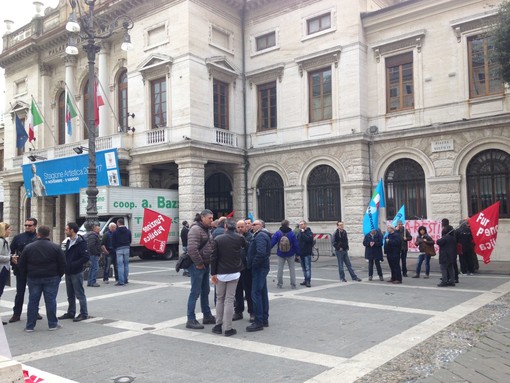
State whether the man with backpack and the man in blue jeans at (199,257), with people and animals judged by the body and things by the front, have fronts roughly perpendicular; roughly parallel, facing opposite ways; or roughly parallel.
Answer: roughly perpendicular

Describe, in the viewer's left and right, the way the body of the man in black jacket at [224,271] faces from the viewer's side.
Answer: facing away from the viewer

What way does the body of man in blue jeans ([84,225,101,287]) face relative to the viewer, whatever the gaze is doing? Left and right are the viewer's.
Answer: facing to the right of the viewer

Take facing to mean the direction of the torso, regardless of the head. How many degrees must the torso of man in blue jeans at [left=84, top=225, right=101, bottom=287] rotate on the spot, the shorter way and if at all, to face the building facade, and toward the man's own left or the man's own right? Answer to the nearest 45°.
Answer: approximately 45° to the man's own left

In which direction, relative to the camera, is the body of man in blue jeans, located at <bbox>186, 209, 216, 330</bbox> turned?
to the viewer's right

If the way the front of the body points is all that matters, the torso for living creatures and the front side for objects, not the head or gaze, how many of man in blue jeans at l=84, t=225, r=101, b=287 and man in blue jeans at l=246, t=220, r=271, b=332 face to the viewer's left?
1

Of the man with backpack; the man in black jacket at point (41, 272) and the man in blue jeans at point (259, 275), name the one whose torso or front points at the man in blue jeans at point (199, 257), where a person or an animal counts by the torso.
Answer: the man in blue jeans at point (259, 275)

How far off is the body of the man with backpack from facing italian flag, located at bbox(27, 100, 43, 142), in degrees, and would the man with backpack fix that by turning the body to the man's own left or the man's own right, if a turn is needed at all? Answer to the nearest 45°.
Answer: approximately 45° to the man's own left

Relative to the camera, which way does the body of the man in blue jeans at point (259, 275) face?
to the viewer's left

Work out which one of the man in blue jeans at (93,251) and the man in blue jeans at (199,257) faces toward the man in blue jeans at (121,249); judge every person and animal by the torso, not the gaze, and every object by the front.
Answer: the man in blue jeans at (93,251)

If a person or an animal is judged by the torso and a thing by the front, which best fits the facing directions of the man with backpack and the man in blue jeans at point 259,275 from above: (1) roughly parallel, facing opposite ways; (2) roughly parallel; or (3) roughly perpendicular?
roughly perpendicular

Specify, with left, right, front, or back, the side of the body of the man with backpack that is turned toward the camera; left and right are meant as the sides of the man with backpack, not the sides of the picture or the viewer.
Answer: back

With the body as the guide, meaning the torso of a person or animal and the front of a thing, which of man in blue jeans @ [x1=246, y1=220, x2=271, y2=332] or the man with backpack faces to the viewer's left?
the man in blue jeans
